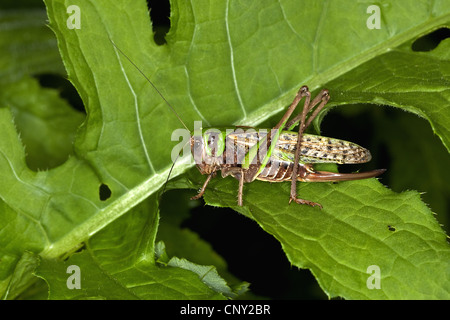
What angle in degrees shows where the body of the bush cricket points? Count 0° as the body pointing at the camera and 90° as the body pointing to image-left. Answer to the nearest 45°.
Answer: approximately 90°
